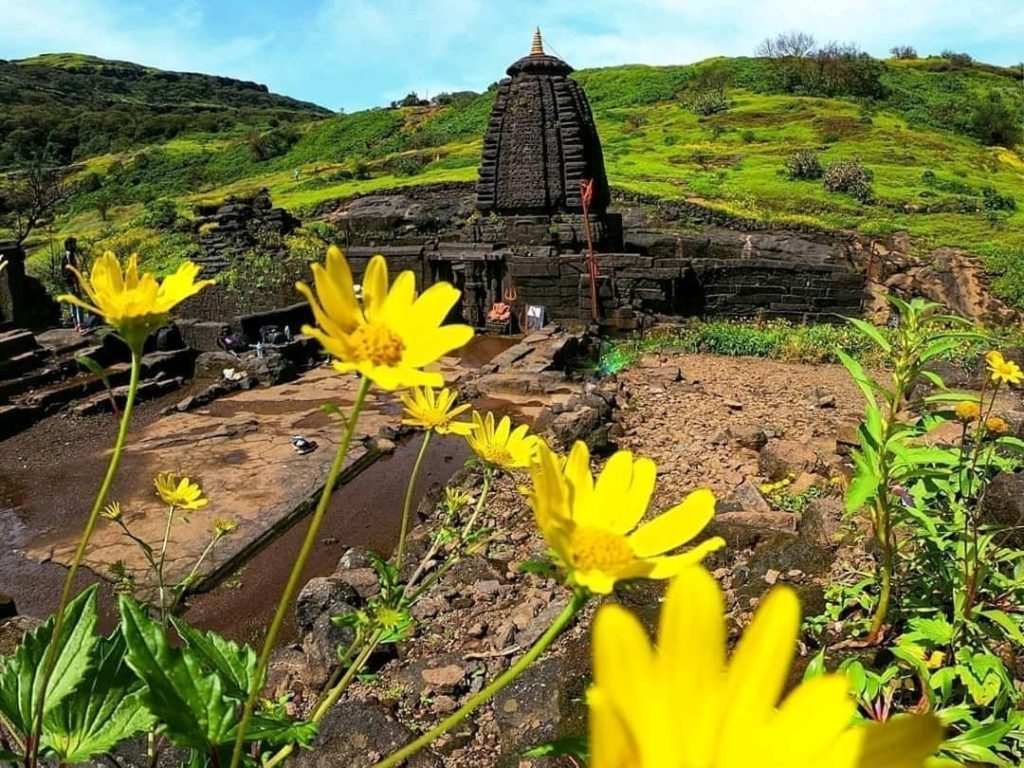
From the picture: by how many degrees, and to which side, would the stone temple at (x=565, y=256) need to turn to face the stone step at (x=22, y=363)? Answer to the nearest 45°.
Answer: approximately 45° to its right

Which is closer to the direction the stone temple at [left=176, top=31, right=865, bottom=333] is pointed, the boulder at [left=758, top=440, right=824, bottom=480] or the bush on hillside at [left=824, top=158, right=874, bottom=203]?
the boulder

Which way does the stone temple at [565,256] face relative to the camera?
toward the camera

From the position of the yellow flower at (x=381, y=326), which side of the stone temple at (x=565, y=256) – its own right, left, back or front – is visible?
front

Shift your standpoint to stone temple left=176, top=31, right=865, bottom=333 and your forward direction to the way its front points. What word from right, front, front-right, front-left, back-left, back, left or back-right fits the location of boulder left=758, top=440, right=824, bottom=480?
front

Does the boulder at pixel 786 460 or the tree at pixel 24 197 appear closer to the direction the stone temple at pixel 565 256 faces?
the boulder

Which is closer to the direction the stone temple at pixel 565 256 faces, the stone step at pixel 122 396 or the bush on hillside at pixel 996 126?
the stone step

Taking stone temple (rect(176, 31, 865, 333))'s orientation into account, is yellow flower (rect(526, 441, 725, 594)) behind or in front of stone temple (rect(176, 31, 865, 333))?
in front

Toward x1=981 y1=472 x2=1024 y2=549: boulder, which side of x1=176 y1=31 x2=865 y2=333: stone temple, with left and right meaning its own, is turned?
front

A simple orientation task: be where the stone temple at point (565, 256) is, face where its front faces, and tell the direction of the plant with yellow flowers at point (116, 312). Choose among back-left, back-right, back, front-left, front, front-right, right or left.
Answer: front

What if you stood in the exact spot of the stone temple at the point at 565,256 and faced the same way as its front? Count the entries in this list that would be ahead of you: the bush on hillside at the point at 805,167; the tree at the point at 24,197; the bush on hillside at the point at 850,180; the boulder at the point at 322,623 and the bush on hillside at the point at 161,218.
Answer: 1

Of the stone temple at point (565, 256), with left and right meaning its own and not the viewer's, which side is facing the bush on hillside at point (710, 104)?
back

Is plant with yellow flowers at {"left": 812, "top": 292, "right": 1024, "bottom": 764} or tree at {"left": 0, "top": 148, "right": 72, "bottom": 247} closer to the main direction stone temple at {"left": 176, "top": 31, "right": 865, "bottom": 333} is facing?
the plant with yellow flowers

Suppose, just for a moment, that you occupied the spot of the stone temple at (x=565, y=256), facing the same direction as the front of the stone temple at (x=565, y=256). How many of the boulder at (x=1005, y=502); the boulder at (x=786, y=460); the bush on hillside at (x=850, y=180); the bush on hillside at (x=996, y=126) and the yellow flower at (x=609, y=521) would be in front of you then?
3
